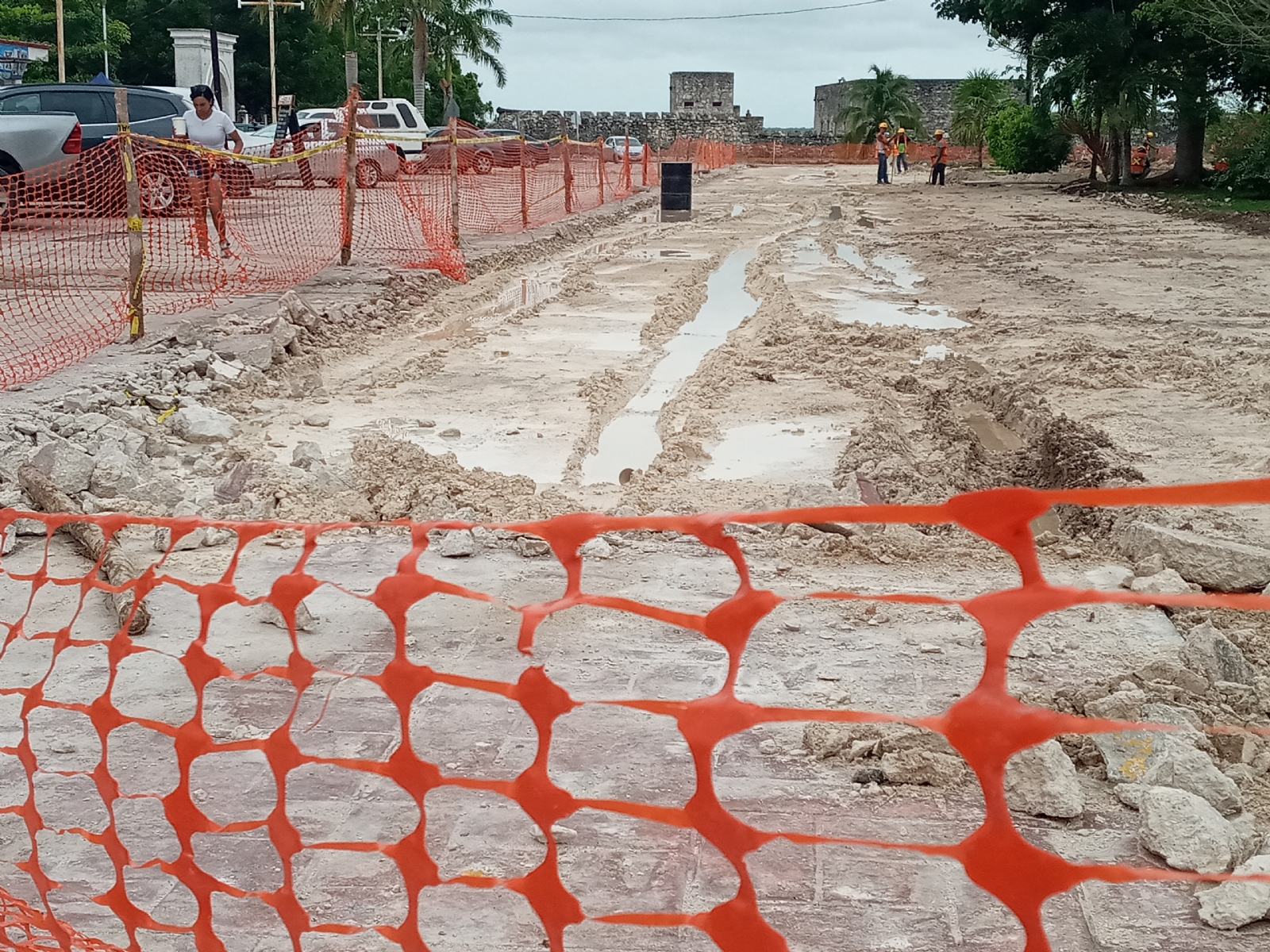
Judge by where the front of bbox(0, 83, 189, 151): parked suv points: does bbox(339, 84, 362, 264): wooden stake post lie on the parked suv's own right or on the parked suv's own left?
on the parked suv's own left

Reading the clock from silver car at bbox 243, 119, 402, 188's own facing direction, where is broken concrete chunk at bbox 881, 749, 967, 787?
The broken concrete chunk is roughly at 9 o'clock from the silver car.

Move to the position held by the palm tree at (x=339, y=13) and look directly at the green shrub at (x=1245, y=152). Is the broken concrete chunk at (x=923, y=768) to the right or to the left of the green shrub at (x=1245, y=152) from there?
right

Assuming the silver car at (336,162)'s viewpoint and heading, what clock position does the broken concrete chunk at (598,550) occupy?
The broken concrete chunk is roughly at 9 o'clock from the silver car.

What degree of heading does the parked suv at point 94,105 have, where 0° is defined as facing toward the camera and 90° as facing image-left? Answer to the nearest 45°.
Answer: approximately 90°

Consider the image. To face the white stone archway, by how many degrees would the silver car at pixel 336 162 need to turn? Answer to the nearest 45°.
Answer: approximately 90° to its right

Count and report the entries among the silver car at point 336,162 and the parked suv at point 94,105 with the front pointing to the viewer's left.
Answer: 2

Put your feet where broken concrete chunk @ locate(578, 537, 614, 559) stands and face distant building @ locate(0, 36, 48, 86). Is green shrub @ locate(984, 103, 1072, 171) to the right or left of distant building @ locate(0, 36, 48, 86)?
right

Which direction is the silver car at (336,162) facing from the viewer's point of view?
to the viewer's left

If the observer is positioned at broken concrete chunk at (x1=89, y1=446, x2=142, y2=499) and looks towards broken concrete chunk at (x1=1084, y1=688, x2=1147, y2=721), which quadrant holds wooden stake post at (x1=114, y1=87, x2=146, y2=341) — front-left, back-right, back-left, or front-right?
back-left
